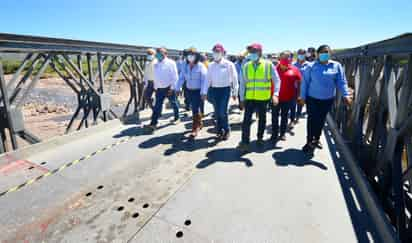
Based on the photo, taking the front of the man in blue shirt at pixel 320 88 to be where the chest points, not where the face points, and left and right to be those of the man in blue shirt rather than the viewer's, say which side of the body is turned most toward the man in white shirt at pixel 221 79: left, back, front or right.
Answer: right

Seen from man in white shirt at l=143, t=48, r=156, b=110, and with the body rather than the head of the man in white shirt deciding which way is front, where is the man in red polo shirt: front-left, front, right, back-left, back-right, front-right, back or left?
front-left

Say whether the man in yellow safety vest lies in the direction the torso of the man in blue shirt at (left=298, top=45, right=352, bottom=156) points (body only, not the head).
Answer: no

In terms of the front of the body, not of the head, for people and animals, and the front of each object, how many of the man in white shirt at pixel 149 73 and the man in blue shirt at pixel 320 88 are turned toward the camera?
2

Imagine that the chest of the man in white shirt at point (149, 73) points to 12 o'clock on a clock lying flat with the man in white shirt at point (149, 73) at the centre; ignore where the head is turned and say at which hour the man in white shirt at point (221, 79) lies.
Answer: the man in white shirt at point (221, 79) is roughly at 11 o'clock from the man in white shirt at point (149, 73).

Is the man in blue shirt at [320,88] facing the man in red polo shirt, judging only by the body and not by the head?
no

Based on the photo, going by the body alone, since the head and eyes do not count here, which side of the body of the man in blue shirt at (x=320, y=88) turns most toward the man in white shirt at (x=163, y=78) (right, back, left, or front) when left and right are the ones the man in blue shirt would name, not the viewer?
right

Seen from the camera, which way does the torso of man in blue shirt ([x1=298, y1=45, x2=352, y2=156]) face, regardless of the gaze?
toward the camera

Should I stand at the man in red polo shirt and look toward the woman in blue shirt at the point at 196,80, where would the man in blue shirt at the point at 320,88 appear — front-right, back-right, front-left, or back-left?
back-left

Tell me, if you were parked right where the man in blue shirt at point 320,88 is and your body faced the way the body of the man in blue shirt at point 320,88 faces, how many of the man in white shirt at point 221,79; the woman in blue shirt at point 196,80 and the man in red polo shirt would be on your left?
0

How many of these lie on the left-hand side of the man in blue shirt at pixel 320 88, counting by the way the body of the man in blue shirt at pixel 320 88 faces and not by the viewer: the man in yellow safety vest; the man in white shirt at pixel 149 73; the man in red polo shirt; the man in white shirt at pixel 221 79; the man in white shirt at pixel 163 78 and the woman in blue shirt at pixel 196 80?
0
